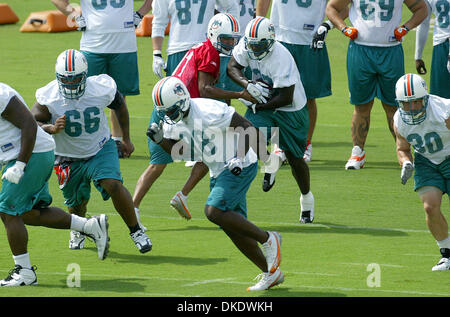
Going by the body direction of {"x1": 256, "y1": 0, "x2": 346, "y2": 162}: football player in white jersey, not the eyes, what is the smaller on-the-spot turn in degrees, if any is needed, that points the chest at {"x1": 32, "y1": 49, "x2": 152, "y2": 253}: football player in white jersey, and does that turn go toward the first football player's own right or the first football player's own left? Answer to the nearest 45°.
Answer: approximately 45° to the first football player's own right

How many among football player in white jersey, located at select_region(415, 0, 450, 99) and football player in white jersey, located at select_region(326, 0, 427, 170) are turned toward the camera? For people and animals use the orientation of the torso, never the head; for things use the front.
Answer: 2

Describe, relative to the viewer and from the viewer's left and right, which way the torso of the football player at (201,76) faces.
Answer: facing to the right of the viewer

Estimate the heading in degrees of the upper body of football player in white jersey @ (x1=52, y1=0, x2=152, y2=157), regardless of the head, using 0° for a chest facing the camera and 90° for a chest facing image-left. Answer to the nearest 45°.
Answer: approximately 0°

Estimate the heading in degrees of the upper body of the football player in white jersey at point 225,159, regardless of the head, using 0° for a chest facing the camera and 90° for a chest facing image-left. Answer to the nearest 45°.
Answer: approximately 45°

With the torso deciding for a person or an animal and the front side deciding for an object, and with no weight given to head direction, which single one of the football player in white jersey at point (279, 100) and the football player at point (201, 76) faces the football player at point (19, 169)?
the football player in white jersey

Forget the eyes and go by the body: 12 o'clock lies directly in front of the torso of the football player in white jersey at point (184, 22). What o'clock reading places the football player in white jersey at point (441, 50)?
the football player in white jersey at point (441, 50) is roughly at 9 o'clock from the football player in white jersey at point (184, 22).

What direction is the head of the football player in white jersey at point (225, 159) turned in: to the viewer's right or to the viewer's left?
to the viewer's left
